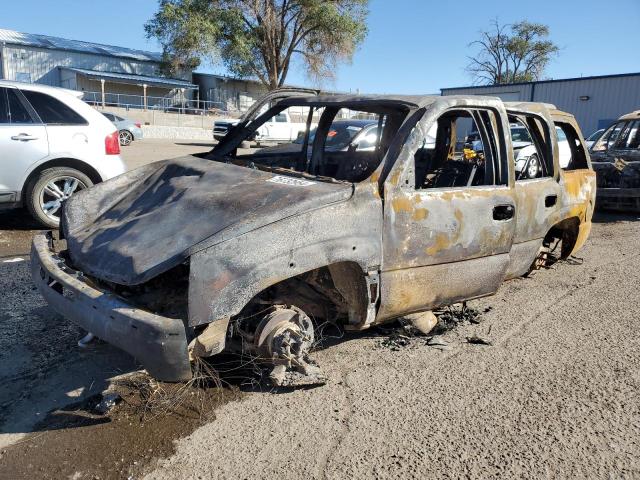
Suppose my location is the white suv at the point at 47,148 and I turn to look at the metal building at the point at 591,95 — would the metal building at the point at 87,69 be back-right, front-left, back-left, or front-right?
front-left

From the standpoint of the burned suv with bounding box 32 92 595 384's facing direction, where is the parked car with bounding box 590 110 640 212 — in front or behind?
behind

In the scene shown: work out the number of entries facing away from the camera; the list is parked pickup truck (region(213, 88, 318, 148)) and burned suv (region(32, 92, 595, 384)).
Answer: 0

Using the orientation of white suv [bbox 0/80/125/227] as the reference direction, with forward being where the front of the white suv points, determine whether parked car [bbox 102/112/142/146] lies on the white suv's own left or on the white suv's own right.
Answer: on the white suv's own right

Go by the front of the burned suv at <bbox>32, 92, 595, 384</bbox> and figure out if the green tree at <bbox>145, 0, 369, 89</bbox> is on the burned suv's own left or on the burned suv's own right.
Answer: on the burned suv's own right

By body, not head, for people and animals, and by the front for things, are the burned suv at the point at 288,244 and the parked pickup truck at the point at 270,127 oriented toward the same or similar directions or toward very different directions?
same or similar directions

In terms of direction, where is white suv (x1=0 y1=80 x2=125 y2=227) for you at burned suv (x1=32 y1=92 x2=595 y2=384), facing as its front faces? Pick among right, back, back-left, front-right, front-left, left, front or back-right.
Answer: right

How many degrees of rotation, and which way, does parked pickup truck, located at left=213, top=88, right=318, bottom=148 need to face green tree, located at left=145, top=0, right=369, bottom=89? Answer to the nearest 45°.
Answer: approximately 135° to its right

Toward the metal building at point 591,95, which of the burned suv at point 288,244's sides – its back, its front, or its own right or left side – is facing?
back

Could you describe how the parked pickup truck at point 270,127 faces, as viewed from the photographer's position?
facing the viewer and to the left of the viewer

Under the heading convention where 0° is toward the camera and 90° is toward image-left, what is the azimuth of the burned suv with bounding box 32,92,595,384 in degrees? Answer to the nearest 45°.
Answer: approximately 45°

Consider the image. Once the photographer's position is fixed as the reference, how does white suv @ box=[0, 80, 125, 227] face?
facing to the left of the viewer

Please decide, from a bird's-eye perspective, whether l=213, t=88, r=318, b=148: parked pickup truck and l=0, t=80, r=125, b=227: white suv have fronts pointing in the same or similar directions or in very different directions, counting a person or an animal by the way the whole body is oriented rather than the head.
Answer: same or similar directions

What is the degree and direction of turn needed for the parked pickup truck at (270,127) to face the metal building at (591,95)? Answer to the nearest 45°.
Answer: approximately 180°
